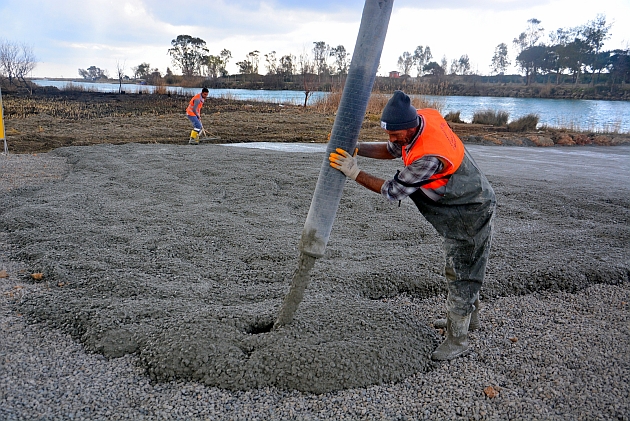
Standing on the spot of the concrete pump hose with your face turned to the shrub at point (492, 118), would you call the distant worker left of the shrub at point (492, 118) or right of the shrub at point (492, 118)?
left

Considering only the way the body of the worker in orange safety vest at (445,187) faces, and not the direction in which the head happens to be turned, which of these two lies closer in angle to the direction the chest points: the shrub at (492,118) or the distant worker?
the distant worker

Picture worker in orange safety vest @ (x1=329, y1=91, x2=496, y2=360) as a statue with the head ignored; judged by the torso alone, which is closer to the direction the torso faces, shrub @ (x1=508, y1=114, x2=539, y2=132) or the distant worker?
the distant worker

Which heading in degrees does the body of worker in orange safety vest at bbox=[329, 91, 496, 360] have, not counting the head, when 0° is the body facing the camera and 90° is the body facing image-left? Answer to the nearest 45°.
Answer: approximately 90°

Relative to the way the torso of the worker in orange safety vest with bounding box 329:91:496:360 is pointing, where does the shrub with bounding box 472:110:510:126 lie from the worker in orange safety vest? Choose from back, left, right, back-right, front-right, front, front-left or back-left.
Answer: right

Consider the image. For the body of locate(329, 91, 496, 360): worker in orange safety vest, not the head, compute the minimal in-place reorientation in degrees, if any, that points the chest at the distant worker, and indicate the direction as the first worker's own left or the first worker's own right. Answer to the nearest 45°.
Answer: approximately 45° to the first worker's own right
